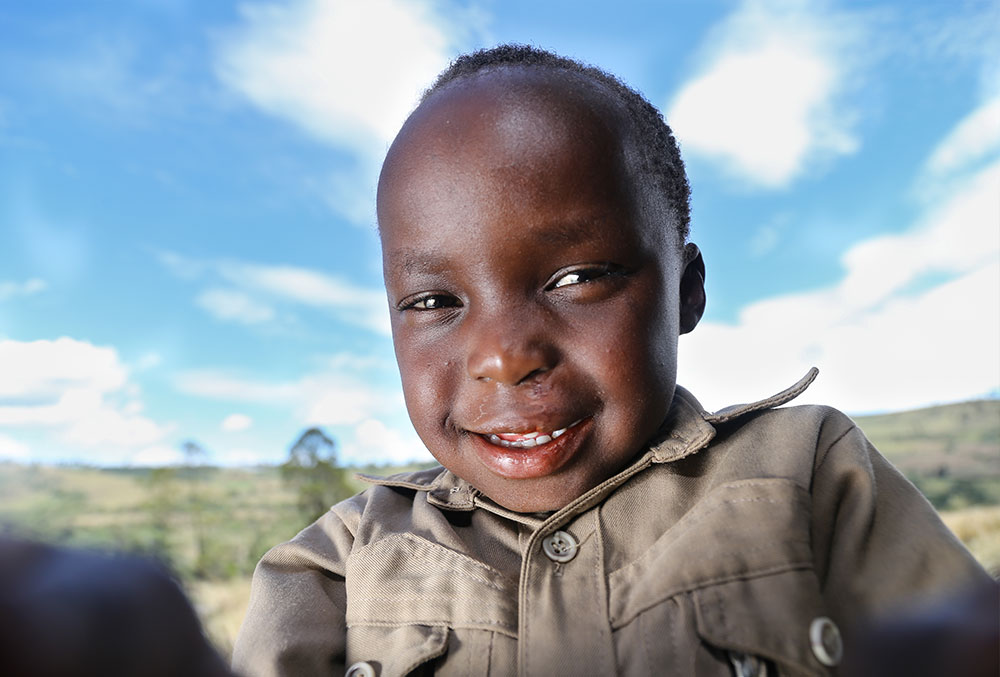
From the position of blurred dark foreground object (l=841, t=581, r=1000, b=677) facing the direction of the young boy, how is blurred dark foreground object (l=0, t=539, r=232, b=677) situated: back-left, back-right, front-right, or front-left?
front-left

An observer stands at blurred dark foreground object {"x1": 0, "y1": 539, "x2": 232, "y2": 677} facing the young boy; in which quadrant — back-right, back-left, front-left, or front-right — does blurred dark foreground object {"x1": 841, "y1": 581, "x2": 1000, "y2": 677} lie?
front-right

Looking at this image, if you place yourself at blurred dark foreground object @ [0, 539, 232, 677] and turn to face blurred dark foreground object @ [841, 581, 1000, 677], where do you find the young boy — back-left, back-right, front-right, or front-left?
front-left

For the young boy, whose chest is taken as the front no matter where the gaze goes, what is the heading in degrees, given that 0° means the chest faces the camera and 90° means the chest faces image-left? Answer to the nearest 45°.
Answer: approximately 0°

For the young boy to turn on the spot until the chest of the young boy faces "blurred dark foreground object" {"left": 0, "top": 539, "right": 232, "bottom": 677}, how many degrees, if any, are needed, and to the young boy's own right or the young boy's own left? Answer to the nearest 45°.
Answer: approximately 45° to the young boy's own right

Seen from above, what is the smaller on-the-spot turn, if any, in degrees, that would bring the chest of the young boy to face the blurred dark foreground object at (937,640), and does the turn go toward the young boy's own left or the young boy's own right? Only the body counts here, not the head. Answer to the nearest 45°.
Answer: approximately 90° to the young boy's own left
